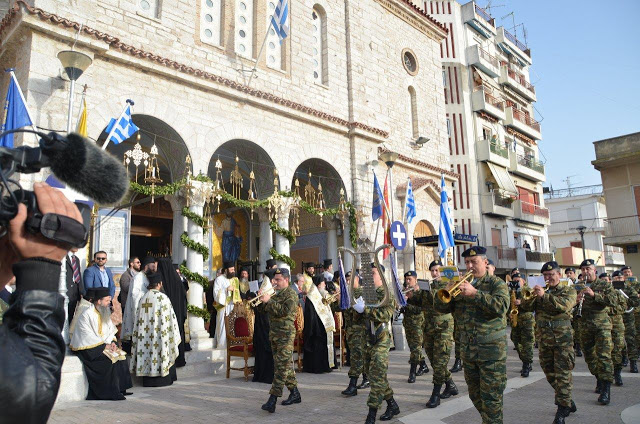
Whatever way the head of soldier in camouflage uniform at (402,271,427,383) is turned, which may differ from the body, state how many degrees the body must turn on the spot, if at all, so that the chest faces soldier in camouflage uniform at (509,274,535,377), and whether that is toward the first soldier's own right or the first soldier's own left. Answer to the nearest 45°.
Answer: approximately 135° to the first soldier's own left

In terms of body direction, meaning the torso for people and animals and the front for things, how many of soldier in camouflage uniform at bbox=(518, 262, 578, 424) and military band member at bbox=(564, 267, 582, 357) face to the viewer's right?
0

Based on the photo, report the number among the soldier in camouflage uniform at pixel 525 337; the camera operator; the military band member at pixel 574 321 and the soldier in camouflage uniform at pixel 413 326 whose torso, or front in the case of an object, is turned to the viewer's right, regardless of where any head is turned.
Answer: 1

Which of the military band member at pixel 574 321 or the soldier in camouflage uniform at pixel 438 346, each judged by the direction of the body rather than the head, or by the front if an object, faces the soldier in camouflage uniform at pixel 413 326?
the military band member

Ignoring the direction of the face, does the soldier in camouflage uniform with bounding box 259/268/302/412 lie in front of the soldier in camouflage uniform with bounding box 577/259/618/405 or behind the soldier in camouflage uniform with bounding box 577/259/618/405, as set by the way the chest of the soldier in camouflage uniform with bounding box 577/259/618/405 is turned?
in front

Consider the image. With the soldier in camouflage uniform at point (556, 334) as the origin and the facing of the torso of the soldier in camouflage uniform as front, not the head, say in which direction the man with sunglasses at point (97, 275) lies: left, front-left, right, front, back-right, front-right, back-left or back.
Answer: front-right

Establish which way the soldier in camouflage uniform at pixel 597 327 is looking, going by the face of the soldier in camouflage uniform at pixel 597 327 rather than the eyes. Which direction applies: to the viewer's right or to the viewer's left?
to the viewer's left

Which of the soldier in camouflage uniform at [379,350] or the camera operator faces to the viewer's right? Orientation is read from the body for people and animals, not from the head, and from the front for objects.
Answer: the camera operator

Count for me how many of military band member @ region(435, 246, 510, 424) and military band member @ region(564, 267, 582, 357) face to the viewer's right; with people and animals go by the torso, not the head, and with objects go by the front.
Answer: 0

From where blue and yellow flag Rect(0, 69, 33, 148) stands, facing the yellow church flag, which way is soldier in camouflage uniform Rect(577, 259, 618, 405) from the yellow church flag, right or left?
right
